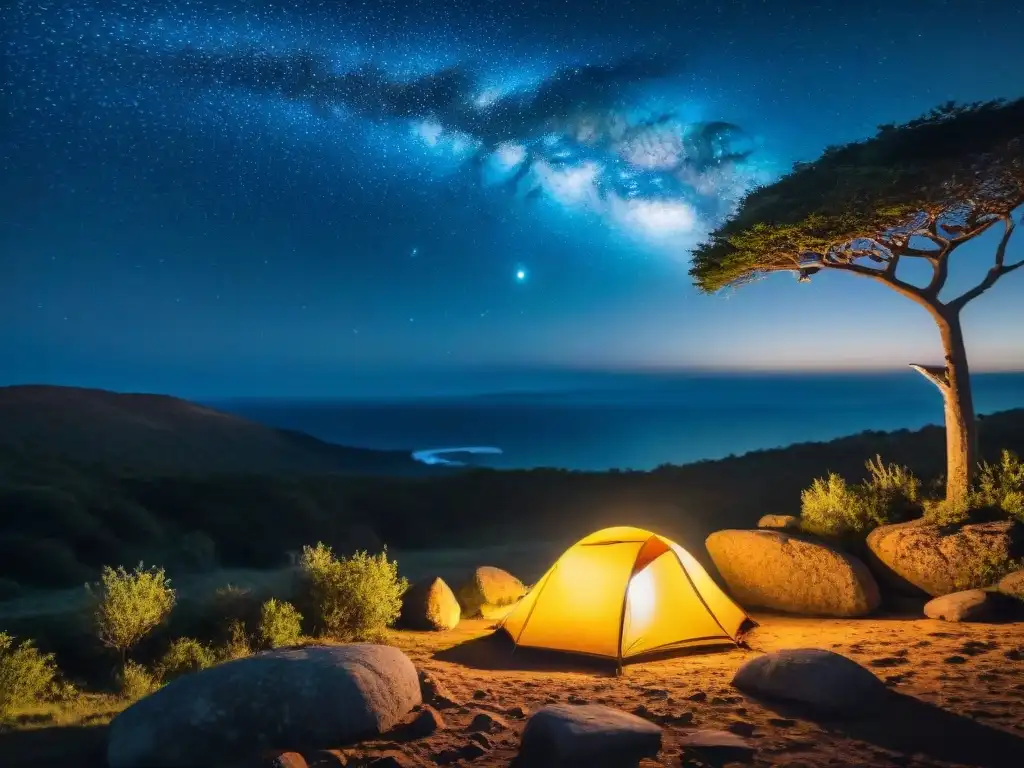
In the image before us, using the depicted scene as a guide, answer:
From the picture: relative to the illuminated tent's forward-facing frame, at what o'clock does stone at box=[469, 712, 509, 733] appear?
The stone is roughly at 2 o'clock from the illuminated tent.

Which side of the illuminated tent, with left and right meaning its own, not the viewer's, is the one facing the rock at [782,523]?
left

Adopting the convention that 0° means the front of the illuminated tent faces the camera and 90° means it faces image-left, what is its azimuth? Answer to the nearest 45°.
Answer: approximately 315°

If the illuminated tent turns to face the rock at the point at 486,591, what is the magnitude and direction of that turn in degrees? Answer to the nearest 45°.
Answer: approximately 180°

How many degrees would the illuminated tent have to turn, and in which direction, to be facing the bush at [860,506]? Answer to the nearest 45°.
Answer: approximately 90° to its left

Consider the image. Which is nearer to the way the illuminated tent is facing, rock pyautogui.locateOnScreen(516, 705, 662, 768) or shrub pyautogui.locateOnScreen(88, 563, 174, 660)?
the rock

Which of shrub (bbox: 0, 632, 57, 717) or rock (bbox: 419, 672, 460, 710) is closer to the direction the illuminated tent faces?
the rock

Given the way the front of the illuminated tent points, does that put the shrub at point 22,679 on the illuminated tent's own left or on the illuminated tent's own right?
on the illuminated tent's own right

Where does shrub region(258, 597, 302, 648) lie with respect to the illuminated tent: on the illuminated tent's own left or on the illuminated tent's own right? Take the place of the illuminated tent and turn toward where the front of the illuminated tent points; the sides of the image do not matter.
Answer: on the illuminated tent's own right
